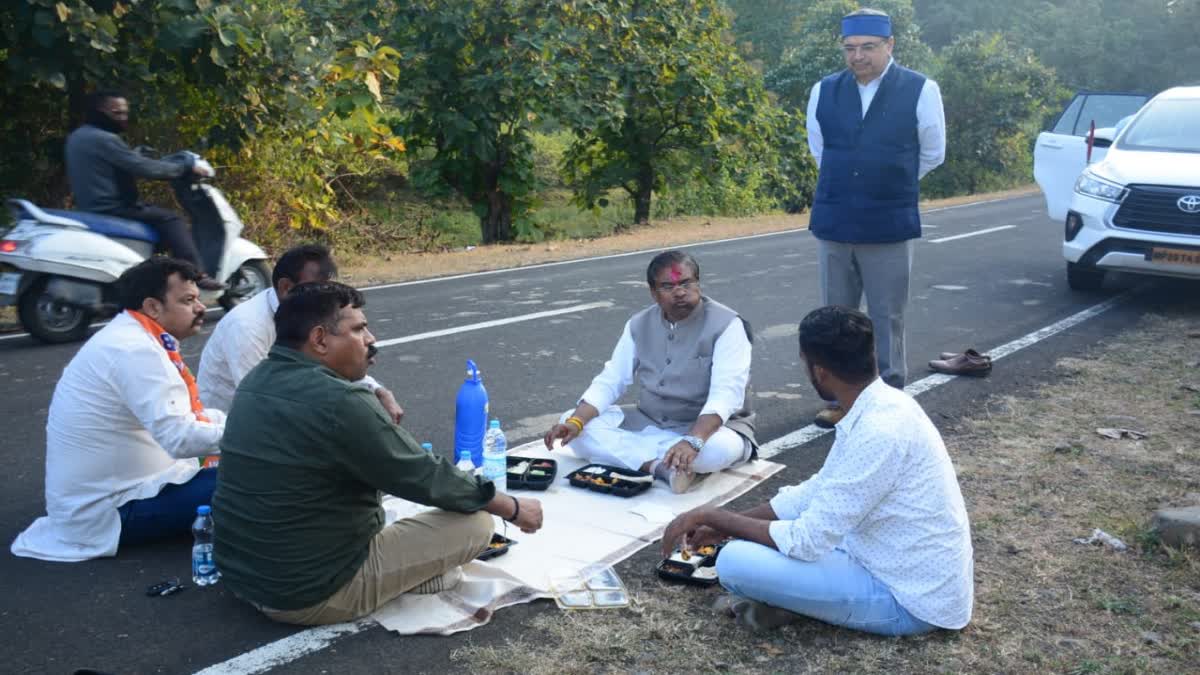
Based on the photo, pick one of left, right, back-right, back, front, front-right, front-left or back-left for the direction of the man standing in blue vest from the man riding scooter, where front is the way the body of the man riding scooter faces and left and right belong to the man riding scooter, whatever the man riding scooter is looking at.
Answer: front-right

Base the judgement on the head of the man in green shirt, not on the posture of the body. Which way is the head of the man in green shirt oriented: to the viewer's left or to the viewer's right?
to the viewer's right

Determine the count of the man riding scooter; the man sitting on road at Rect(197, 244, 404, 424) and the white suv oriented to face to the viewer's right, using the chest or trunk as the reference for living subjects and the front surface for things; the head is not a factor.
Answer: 2

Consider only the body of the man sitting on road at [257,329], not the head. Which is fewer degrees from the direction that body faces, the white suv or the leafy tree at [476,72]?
the white suv

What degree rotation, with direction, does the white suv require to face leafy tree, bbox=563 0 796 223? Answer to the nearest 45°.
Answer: approximately 135° to its right

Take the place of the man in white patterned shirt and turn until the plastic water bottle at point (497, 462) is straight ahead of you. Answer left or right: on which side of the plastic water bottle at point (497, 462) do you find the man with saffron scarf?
left

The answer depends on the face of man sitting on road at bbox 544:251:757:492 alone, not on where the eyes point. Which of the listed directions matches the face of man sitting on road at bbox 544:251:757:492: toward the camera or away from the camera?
toward the camera

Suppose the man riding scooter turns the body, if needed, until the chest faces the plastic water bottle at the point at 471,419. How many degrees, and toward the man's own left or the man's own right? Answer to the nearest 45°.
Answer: approximately 90° to the man's own right

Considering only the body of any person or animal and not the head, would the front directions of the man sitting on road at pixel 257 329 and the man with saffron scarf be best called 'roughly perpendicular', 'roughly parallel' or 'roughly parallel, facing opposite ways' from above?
roughly parallel

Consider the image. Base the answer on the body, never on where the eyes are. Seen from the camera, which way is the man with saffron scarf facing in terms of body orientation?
to the viewer's right

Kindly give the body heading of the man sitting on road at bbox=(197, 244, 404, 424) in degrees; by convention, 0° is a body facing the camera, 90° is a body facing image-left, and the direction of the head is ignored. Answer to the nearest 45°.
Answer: approximately 270°

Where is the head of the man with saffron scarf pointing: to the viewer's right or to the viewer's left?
to the viewer's right

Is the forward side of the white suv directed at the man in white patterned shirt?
yes

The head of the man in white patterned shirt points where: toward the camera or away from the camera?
away from the camera

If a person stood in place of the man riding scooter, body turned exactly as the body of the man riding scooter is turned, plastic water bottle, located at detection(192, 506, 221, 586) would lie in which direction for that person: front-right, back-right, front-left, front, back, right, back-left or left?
right

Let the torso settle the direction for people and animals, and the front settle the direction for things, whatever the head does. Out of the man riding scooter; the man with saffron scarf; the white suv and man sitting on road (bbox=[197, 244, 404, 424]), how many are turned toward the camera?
1

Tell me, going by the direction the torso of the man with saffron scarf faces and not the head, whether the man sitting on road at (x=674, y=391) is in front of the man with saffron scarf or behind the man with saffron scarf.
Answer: in front

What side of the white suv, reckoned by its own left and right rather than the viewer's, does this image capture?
front

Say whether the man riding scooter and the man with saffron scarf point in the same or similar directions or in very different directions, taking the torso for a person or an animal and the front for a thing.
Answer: same or similar directions

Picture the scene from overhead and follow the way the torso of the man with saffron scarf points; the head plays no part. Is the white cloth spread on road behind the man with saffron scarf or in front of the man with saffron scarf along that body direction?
in front
